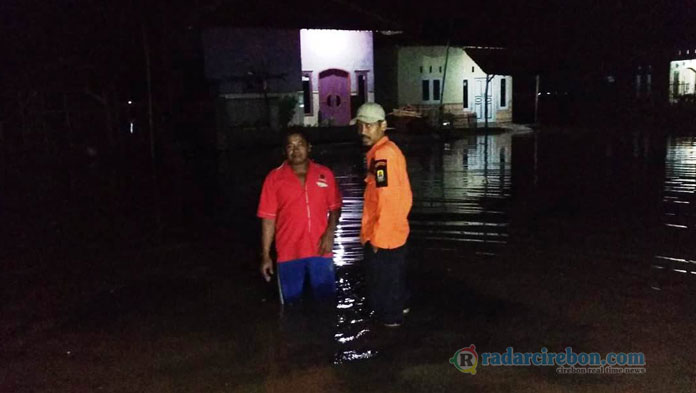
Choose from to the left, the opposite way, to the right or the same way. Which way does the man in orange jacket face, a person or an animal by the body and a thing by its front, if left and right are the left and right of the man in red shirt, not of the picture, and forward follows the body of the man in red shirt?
to the right

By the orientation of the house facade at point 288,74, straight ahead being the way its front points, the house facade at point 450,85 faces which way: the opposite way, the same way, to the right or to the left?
the same way

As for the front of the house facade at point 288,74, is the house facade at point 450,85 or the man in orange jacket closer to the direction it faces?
the man in orange jacket

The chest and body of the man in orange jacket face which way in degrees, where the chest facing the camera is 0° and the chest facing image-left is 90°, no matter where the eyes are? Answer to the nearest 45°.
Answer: approximately 90°

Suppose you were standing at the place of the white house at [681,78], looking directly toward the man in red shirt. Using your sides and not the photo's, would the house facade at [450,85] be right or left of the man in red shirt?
right

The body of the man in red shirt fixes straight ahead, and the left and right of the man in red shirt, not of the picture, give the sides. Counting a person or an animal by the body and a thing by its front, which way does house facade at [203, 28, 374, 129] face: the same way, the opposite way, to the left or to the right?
the same way

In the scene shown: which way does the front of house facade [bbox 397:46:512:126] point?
toward the camera

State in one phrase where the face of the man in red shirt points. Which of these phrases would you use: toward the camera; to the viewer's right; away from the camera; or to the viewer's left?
toward the camera

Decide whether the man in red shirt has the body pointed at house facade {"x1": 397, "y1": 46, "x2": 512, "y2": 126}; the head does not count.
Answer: no

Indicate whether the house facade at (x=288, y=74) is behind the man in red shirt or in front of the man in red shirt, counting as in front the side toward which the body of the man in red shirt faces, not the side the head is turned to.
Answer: behind

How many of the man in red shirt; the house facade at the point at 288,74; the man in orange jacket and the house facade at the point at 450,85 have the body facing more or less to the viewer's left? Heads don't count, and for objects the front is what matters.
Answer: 1

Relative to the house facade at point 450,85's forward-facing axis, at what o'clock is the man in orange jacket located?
The man in orange jacket is roughly at 12 o'clock from the house facade.

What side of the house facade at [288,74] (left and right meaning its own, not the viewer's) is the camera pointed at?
front

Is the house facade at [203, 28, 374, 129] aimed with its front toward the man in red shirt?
yes

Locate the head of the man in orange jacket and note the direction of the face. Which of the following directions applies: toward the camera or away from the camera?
toward the camera
